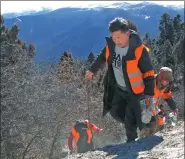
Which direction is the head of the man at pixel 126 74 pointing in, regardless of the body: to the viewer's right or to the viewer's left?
to the viewer's left

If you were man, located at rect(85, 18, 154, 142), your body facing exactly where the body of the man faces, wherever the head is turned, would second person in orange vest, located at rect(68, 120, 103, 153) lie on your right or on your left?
on your right

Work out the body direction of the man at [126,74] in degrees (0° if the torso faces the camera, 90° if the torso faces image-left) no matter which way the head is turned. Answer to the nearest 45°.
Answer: approximately 45°
